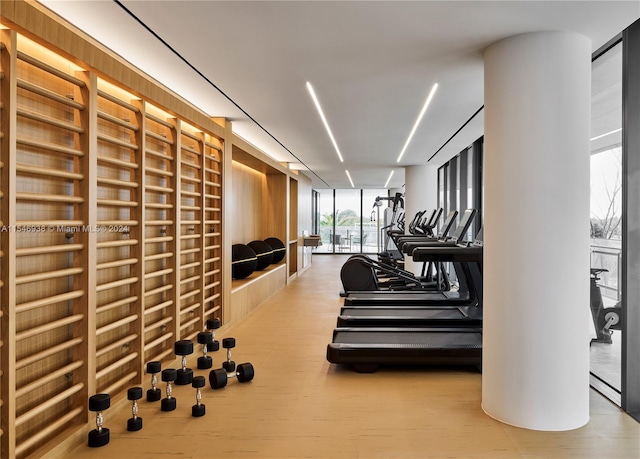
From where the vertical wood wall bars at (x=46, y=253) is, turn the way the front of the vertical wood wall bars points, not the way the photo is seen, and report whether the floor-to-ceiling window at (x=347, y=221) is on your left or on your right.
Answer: on your left

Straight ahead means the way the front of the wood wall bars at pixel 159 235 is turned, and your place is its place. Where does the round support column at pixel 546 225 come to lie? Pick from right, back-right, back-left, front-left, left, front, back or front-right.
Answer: front

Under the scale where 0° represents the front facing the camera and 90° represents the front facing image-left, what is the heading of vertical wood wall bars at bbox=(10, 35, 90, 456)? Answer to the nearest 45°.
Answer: approximately 315°

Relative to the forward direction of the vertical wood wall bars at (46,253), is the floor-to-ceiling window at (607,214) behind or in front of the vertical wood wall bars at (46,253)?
in front

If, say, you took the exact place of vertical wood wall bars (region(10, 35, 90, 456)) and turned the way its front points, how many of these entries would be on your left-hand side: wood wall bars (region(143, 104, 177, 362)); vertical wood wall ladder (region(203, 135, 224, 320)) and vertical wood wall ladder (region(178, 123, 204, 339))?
3

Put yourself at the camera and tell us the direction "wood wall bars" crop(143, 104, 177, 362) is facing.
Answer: facing the viewer and to the right of the viewer
